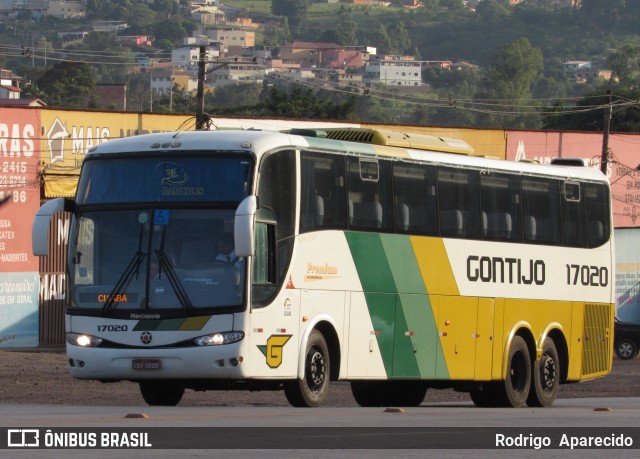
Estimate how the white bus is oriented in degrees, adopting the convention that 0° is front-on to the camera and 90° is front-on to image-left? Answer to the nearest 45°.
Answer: approximately 45°

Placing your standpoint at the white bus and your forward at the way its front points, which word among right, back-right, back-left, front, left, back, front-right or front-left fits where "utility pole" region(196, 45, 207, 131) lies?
back-right
